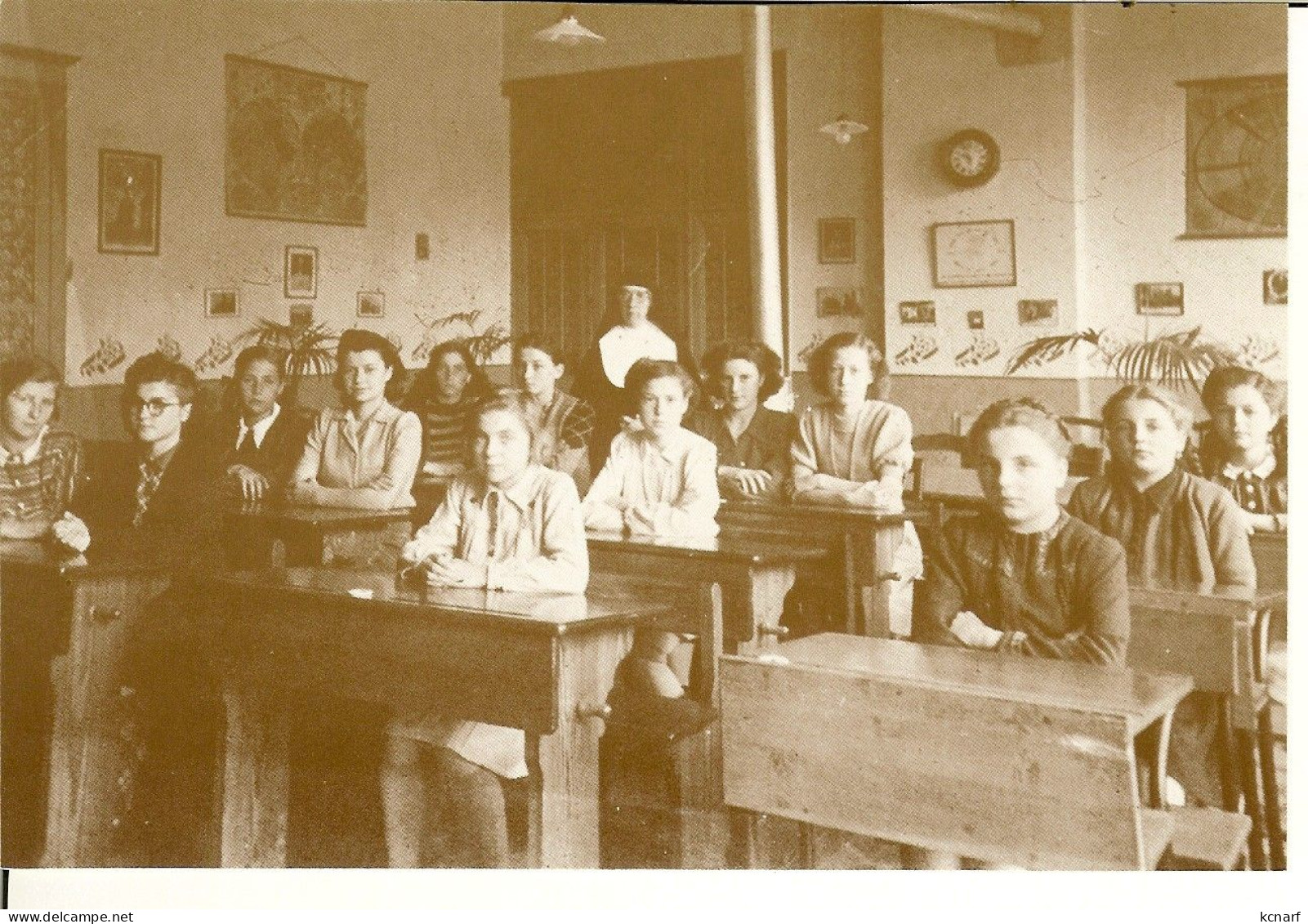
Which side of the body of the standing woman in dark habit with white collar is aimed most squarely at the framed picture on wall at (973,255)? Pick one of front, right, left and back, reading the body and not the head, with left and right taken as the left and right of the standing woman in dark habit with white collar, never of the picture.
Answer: left

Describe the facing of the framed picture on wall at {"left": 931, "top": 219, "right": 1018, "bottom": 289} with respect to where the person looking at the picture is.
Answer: facing the viewer

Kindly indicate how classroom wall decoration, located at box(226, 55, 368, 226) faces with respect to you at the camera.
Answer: facing the viewer and to the right of the viewer

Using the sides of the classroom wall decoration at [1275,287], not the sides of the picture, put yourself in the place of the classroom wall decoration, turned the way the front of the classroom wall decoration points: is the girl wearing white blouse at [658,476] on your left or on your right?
on your right

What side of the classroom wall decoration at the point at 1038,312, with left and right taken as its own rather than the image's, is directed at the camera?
front

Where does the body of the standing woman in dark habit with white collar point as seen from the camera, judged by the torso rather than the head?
toward the camera

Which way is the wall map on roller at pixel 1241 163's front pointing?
toward the camera

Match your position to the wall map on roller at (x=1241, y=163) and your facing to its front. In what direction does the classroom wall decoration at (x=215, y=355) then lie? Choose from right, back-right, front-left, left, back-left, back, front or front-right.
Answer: right
